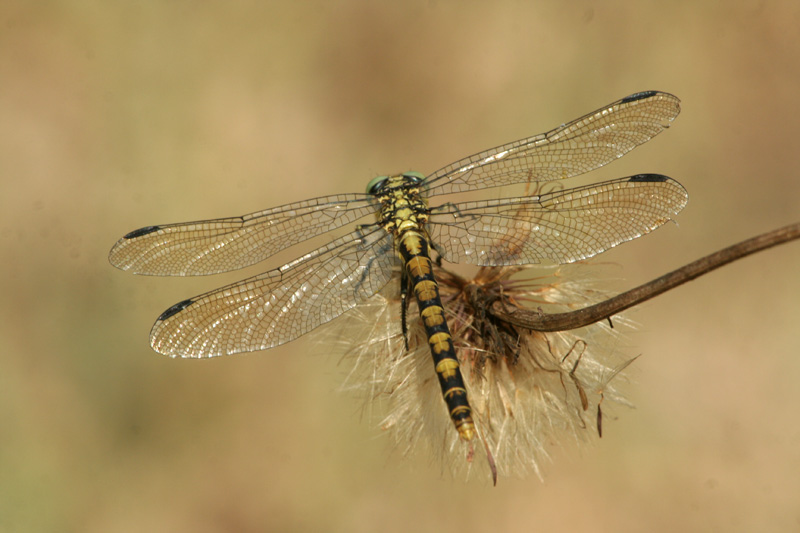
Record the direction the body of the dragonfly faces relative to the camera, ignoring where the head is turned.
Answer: away from the camera
